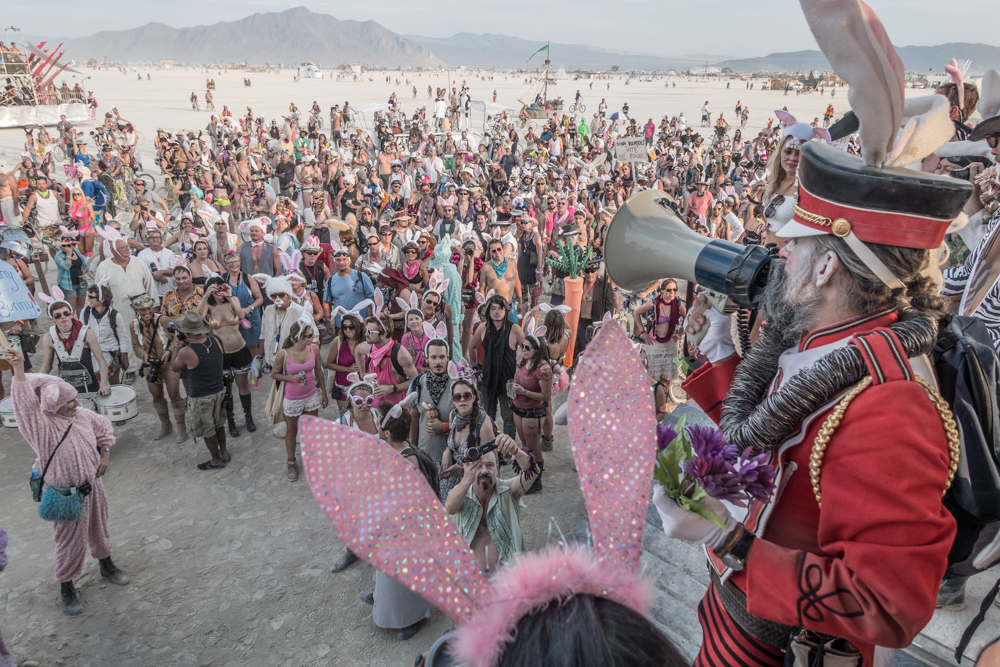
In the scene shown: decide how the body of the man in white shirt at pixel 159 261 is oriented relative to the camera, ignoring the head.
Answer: toward the camera

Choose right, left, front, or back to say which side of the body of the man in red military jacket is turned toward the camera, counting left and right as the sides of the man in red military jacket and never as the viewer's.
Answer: left

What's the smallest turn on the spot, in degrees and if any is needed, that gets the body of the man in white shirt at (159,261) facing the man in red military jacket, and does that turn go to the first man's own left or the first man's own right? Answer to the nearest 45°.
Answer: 0° — they already face them

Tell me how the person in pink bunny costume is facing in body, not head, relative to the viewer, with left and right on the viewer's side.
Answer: facing the viewer and to the right of the viewer

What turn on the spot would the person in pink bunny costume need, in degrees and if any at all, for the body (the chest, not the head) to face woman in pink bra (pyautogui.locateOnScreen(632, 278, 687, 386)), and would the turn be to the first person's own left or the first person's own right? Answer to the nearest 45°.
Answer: approximately 45° to the first person's own left

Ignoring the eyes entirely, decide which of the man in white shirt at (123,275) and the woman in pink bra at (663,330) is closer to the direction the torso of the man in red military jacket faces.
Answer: the man in white shirt

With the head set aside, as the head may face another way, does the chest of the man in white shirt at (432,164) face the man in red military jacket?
yes

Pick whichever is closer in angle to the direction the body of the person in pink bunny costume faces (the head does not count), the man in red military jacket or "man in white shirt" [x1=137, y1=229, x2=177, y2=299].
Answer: the man in red military jacket

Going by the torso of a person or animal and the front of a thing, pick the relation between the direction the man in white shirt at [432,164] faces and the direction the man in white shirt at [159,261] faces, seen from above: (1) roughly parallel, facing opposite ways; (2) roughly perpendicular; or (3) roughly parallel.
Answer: roughly parallel

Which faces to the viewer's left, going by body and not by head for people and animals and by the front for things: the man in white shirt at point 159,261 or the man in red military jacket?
the man in red military jacket

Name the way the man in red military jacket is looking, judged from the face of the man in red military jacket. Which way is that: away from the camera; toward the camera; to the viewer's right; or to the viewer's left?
to the viewer's left

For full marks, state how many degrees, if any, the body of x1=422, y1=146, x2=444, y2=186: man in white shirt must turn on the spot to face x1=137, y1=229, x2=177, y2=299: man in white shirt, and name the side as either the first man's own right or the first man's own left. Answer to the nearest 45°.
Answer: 0° — they already face them

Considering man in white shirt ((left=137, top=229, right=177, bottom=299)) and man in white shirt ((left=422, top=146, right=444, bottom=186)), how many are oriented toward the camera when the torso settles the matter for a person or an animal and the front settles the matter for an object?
2

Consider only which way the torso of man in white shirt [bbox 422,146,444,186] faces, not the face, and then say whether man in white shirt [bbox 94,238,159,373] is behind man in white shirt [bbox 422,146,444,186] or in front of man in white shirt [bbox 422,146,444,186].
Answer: in front
